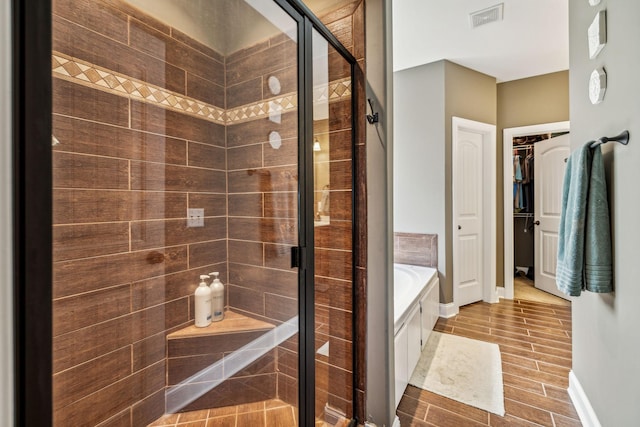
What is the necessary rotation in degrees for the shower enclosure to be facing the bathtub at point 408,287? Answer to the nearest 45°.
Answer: approximately 45° to its left

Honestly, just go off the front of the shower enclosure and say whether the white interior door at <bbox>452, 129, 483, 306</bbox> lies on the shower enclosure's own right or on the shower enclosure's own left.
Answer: on the shower enclosure's own left

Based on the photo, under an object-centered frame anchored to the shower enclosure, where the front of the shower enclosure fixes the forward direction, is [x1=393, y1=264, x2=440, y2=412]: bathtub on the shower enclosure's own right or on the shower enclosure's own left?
on the shower enclosure's own left

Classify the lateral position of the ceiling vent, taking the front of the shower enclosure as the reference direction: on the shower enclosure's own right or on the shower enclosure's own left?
on the shower enclosure's own left

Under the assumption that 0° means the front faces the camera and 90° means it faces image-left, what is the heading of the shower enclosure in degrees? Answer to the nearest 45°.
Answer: approximately 315°
